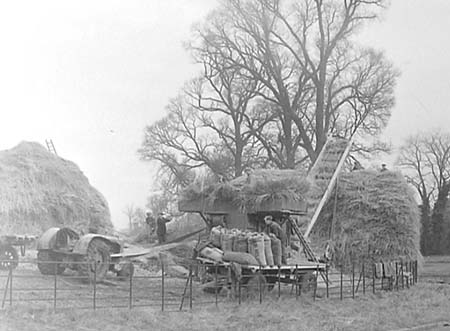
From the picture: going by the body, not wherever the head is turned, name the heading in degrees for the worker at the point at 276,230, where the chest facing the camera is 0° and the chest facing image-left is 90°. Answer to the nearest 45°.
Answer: approximately 90°

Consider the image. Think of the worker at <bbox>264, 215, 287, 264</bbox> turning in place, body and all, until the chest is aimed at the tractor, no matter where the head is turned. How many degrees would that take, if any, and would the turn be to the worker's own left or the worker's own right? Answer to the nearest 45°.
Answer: approximately 45° to the worker's own left

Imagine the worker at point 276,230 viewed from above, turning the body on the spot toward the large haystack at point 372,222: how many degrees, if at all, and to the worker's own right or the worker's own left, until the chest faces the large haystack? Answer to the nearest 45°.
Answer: approximately 135° to the worker's own right

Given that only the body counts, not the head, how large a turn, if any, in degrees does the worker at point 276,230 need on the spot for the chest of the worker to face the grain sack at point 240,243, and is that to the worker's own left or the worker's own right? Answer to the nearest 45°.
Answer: approximately 45° to the worker's own left

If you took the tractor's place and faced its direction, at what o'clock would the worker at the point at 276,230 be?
The worker is roughly at 1 o'clock from the tractor.
